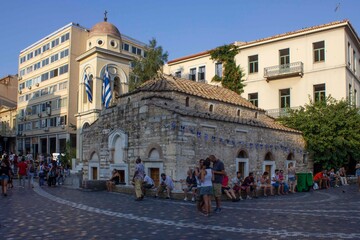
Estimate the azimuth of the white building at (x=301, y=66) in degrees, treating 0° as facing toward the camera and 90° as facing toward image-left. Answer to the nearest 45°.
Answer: approximately 45°

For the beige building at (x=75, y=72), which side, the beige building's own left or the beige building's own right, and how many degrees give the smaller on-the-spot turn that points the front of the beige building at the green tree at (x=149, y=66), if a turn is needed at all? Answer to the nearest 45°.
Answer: approximately 90° to the beige building's own left

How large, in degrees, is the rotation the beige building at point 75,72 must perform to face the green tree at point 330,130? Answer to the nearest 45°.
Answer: approximately 90° to its left

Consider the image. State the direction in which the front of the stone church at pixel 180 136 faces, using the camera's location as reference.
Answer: facing the viewer and to the left of the viewer

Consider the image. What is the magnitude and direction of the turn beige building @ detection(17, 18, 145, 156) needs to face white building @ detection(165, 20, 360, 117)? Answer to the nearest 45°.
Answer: approximately 90° to its left

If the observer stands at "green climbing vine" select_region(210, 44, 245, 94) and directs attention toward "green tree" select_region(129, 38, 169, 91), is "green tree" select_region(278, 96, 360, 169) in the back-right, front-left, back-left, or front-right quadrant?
back-left

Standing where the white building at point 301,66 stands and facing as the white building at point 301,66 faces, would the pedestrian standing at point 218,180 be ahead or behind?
ahead
